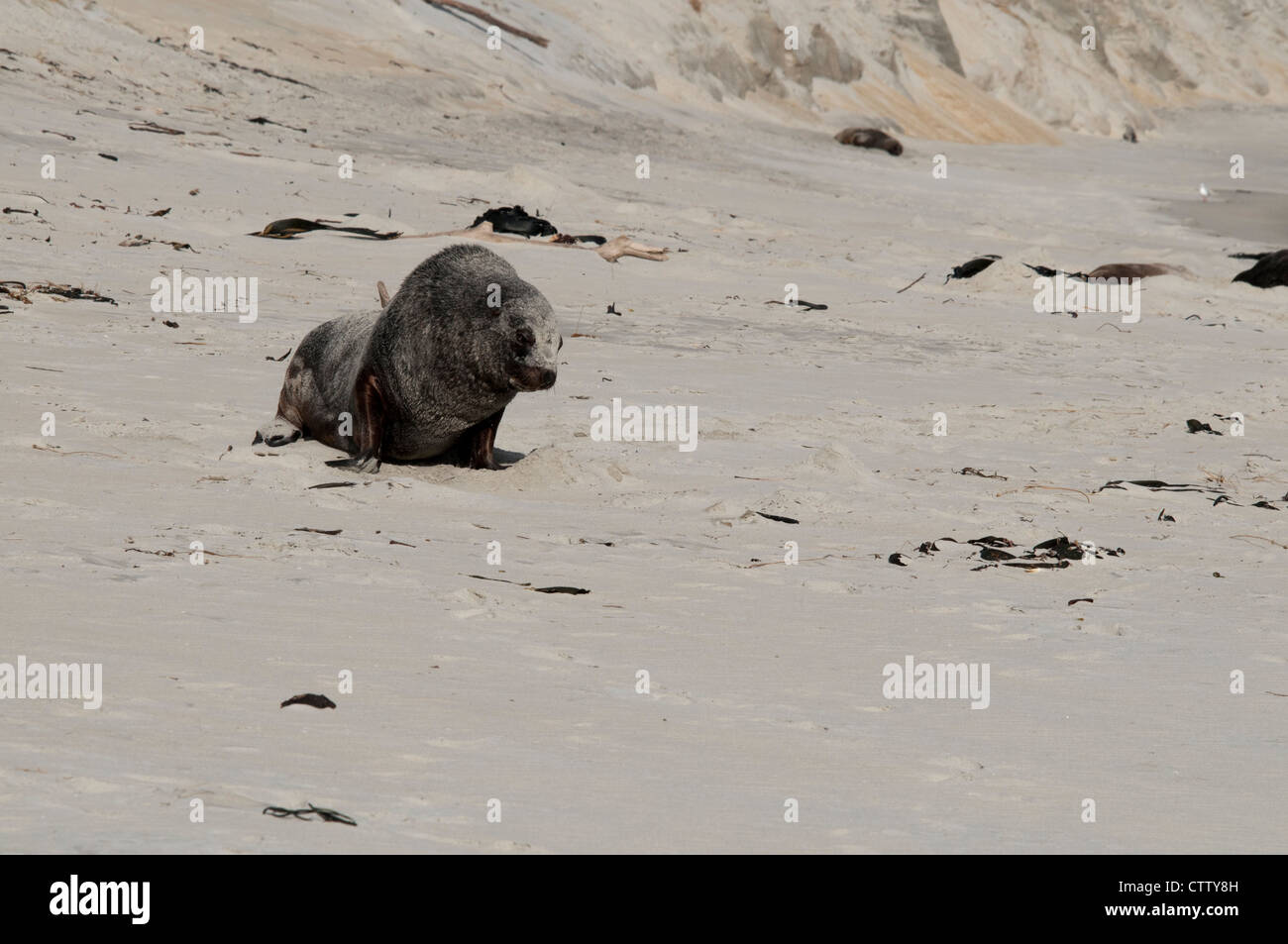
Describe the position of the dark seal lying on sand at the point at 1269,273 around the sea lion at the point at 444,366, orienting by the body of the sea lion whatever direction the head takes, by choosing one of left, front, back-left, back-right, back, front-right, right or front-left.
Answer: left

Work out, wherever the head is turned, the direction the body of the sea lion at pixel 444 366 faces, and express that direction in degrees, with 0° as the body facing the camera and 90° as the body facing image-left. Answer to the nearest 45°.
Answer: approximately 315°

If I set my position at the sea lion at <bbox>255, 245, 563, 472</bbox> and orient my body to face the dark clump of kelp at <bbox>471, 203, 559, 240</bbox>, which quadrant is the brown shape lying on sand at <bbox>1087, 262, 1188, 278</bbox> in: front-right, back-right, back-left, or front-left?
front-right

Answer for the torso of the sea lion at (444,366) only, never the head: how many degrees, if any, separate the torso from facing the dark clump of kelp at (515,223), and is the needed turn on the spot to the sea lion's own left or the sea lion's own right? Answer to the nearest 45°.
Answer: approximately 135° to the sea lion's own left

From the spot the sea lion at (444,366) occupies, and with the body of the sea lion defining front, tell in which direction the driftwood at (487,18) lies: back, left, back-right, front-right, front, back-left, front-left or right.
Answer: back-left
